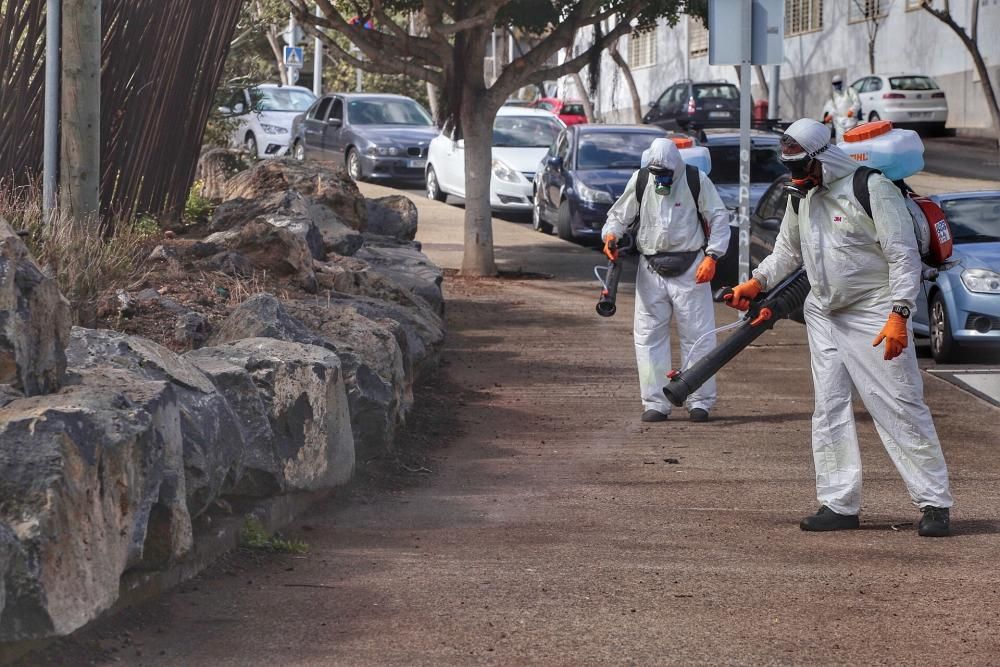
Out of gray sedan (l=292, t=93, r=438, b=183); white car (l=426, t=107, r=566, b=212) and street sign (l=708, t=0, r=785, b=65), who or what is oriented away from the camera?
the street sign

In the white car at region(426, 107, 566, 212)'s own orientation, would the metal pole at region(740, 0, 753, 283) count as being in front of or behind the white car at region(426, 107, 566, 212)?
in front

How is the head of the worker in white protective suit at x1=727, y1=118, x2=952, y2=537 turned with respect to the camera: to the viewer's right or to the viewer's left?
to the viewer's left

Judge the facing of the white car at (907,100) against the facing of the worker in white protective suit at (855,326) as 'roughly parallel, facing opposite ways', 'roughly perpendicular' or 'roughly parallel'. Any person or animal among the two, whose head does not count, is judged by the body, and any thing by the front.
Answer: roughly perpendicular

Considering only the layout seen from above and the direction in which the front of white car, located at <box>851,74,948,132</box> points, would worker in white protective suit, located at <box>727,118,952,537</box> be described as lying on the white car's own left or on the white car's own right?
on the white car's own left

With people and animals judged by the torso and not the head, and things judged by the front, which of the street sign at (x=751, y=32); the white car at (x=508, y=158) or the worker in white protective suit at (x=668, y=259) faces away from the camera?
the street sign

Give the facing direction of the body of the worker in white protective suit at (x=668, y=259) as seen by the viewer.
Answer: toward the camera

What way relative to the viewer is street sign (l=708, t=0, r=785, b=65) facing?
away from the camera

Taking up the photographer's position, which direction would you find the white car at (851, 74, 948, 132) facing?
facing away from the viewer and to the left of the viewer

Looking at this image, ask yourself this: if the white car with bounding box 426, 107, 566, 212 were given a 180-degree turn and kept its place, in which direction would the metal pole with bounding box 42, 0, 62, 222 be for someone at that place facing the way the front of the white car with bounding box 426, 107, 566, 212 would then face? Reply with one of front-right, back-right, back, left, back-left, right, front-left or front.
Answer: back-left

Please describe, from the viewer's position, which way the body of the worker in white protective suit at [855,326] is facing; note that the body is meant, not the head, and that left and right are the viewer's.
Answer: facing the viewer and to the left of the viewer

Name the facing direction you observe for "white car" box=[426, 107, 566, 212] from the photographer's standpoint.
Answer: facing the viewer and to the right of the viewer

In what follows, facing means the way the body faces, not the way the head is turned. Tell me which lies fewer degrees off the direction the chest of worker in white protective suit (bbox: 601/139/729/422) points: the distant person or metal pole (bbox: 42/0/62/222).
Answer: the metal pole

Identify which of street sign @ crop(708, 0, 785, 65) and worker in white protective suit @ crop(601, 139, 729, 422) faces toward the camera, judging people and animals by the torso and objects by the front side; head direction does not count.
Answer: the worker in white protective suit

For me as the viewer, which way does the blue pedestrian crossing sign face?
facing the viewer

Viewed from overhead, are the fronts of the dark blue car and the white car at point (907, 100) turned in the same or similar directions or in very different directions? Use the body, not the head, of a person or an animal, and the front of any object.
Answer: very different directions

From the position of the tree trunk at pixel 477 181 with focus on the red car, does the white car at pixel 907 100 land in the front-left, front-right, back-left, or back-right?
front-right

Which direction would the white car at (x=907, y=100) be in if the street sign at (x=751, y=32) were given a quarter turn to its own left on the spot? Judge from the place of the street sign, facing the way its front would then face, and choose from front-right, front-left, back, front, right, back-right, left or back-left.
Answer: right

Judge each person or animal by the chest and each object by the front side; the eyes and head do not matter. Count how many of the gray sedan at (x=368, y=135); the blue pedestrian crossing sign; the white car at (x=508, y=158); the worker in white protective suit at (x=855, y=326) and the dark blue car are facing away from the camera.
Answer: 0

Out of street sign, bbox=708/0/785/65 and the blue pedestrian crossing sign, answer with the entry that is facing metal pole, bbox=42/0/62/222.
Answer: the blue pedestrian crossing sign
